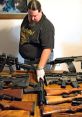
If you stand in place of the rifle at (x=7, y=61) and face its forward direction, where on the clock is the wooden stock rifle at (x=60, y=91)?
The wooden stock rifle is roughly at 8 o'clock from the rifle.

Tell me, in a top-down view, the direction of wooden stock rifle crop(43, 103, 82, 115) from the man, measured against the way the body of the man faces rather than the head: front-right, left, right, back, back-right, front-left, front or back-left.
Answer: front-left

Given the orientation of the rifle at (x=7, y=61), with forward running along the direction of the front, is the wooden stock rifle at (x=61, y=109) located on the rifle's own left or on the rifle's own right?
on the rifle's own left

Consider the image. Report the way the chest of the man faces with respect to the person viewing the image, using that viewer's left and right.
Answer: facing the viewer and to the left of the viewer

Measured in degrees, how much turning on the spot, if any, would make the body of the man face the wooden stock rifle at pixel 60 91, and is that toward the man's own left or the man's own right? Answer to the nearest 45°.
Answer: approximately 45° to the man's own left

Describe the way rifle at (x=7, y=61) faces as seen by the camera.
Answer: facing to the left of the viewer

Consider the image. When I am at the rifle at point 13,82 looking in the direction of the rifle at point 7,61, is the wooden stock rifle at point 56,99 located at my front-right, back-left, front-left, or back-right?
back-right

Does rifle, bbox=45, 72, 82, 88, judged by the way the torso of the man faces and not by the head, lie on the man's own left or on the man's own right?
on the man's own left

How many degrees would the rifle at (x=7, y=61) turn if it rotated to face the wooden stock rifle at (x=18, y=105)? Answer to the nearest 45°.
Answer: approximately 90° to its left

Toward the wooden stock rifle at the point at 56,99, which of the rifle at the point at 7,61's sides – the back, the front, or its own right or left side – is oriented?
left

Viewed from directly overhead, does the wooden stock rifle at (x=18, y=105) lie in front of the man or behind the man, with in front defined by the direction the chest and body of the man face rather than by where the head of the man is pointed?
in front

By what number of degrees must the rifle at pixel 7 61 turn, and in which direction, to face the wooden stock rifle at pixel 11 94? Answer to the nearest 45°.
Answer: approximately 90° to its left
